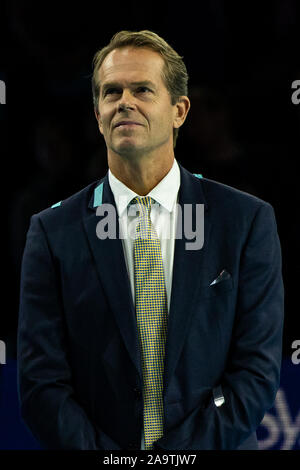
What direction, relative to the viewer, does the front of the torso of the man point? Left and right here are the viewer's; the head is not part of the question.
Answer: facing the viewer
